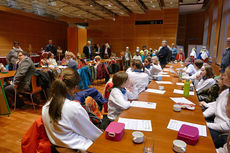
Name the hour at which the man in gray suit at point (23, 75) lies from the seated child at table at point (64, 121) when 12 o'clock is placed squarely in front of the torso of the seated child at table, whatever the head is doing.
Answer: The man in gray suit is roughly at 10 o'clock from the seated child at table.

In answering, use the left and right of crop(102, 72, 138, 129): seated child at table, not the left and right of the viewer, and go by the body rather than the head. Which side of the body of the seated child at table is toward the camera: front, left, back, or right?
right

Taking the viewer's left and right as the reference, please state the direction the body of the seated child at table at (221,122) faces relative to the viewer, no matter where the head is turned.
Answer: facing to the left of the viewer

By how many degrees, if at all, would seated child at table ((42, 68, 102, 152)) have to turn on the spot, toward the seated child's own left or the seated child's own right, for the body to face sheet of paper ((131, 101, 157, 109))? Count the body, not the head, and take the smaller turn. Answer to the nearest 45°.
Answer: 0° — they already face it

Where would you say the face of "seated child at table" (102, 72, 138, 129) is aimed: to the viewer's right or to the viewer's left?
to the viewer's right

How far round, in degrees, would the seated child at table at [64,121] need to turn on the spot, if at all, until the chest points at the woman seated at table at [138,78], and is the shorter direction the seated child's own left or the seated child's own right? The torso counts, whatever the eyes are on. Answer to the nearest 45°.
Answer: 0° — they already face them

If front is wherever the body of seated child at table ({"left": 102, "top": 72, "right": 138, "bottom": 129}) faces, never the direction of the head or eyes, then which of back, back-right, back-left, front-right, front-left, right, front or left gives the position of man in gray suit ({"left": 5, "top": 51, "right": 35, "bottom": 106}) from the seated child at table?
back-left

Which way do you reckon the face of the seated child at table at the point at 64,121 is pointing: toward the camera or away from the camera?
away from the camera
